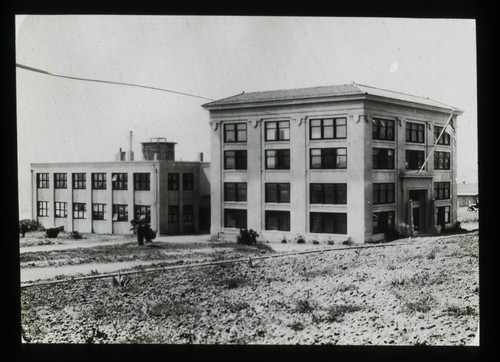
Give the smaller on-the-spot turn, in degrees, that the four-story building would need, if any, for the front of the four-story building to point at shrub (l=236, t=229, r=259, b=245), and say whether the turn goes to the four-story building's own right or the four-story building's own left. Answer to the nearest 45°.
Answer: approximately 135° to the four-story building's own right

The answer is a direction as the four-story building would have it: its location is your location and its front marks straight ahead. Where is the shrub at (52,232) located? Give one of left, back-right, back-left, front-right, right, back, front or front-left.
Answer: back-right

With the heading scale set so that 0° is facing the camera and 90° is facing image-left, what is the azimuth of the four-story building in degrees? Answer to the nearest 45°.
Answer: approximately 315°

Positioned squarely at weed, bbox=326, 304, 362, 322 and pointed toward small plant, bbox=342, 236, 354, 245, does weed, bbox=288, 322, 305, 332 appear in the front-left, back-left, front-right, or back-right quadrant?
back-left
